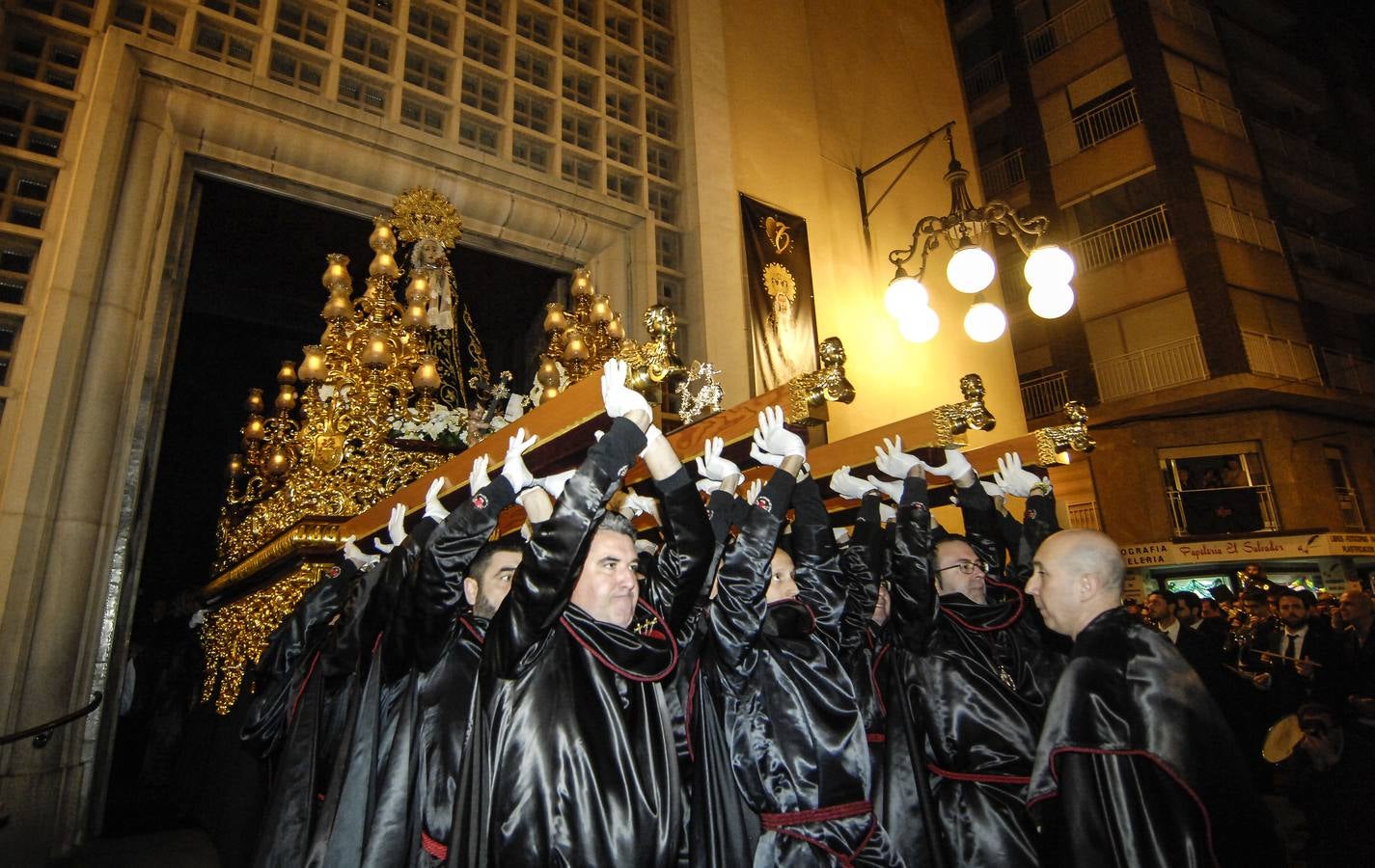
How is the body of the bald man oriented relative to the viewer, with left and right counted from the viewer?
facing to the left of the viewer

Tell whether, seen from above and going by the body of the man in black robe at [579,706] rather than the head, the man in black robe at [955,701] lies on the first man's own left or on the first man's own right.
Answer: on the first man's own left

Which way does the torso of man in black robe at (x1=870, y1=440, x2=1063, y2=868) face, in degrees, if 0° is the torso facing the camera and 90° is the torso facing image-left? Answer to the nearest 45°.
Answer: approximately 315°

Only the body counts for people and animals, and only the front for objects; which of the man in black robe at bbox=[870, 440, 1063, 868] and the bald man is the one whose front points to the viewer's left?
the bald man

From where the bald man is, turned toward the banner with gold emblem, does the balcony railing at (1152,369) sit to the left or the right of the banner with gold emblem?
right

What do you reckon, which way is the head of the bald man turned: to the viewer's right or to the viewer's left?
to the viewer's left

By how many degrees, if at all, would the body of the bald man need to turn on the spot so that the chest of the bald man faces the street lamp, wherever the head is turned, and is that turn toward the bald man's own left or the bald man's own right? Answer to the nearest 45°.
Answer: approximately 90° to the bald man's own right

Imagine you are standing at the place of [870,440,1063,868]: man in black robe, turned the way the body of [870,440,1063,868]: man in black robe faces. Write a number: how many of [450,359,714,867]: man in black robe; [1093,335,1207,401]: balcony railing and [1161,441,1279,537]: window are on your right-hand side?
1

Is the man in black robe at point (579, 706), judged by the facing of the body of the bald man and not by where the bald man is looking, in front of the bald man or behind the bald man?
in front

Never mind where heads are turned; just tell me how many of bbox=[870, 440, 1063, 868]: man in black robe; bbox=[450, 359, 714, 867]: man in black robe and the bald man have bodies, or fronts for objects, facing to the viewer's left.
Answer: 1
